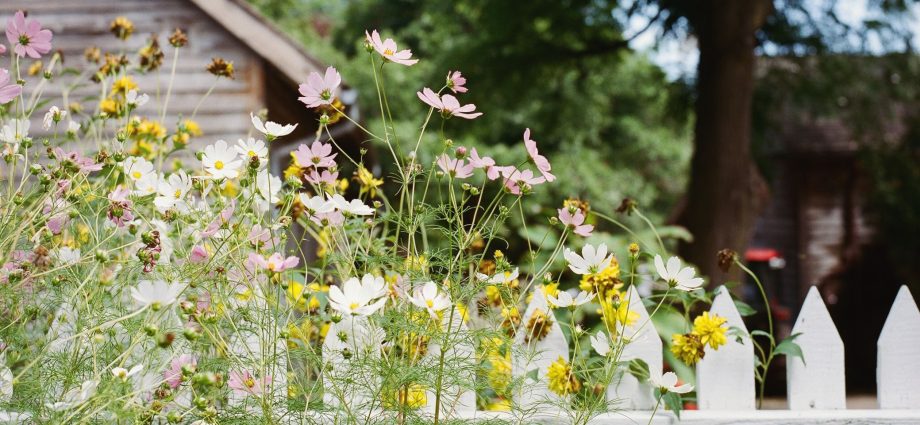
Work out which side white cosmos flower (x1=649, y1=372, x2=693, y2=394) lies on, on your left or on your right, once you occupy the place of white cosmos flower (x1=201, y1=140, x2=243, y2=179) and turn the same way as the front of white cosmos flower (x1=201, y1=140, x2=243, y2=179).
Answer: on your left

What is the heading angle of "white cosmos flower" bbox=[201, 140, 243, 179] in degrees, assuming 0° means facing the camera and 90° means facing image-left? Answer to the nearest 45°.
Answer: approximately 0°

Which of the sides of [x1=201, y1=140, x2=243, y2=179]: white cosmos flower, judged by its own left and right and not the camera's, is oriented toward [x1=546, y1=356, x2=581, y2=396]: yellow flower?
left

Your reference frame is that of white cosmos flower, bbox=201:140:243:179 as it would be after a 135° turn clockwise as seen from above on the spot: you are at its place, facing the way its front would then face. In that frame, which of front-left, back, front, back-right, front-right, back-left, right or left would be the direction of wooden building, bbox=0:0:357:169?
front-right

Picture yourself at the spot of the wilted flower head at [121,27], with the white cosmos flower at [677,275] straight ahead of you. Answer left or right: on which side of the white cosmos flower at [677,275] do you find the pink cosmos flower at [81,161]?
right

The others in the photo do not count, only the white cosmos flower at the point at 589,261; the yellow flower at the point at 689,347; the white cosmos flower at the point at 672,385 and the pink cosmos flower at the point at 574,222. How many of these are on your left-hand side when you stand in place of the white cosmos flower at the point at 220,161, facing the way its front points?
4

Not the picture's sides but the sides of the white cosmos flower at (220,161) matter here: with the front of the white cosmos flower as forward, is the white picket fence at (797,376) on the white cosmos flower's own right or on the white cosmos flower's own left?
on the white cosmos flower's own left

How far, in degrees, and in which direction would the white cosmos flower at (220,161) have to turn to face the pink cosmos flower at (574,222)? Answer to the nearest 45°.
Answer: approximately 90° to its left

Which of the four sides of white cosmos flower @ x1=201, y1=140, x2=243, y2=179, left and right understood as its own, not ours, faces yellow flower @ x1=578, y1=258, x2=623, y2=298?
left

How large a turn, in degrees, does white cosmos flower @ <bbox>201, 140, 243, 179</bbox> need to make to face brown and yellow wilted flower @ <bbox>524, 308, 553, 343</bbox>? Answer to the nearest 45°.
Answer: approximately 90° to its left
